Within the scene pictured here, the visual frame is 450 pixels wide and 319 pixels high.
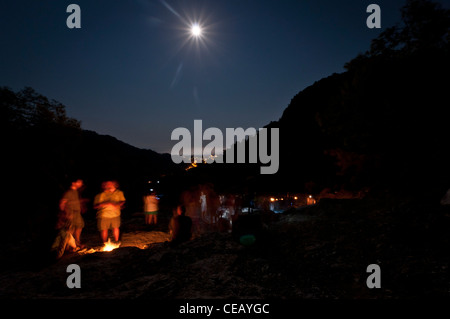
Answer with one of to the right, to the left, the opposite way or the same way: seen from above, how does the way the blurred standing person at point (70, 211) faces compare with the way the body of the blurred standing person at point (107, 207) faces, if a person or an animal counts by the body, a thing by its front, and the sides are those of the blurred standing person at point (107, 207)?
to the left

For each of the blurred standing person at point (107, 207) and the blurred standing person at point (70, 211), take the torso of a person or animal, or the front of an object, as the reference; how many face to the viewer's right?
1

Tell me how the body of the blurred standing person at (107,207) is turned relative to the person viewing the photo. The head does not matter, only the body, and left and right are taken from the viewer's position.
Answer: facing the viewer

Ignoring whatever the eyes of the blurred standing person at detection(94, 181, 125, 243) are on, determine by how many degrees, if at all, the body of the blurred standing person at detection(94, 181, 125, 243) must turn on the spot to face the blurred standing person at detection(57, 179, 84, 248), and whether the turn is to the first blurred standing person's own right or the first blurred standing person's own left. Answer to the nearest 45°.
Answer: approximately 45° to the first blurred standing person's own right

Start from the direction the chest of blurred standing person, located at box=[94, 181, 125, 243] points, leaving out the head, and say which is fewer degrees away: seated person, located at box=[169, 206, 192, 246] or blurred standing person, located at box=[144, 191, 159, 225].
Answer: the seated person

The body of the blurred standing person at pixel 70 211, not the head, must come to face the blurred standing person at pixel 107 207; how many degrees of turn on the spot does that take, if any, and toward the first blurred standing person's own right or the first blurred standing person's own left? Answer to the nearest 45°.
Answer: approximately 45° to the first blurred standing person's own left

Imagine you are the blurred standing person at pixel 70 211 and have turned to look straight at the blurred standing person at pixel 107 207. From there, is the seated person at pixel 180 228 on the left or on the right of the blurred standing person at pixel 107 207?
right

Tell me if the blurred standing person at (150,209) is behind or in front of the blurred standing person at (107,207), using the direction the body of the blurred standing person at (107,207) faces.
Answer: behind

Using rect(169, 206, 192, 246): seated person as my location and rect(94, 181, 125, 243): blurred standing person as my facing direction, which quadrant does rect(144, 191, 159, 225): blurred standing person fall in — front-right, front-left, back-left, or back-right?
front-right

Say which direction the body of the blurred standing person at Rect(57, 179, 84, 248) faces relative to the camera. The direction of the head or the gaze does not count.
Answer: to the viewer's right

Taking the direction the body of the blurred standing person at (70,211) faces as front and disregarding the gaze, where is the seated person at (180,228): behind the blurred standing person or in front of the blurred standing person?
in front

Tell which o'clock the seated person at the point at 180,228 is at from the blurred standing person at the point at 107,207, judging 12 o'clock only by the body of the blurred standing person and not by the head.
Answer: The seated person is roughly at 10 o'clock from the blurred standing person.
